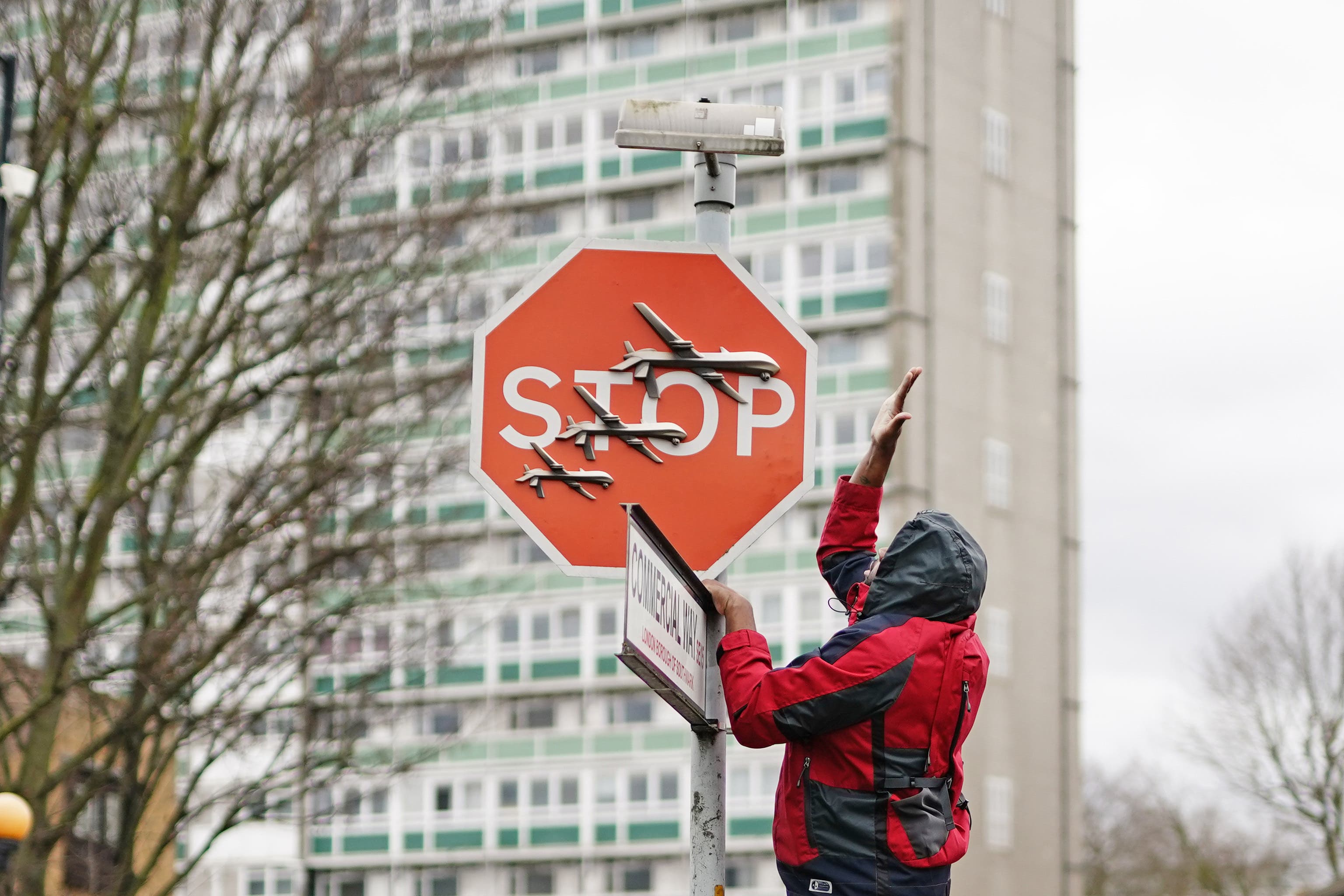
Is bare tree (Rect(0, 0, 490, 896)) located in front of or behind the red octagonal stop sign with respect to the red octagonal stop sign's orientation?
behind

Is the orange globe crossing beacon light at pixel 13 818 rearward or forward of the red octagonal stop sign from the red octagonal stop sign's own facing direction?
rearward

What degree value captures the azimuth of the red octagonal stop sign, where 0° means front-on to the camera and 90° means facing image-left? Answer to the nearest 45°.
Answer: approximately 0°
